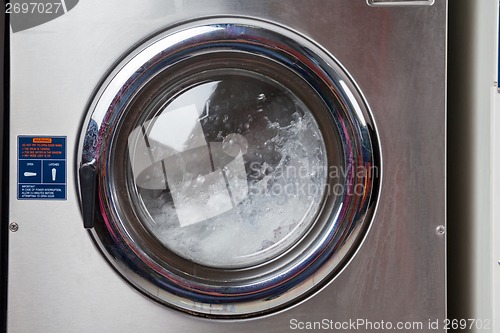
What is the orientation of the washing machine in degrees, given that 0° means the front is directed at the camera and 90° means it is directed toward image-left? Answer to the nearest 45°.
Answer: approximately 0°
